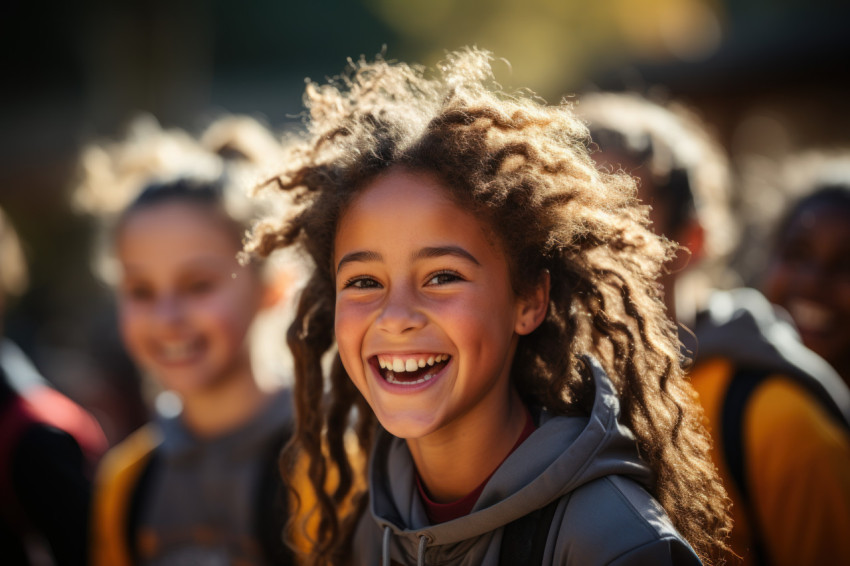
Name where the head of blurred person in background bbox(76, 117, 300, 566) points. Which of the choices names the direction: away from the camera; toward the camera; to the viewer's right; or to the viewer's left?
toward the camera

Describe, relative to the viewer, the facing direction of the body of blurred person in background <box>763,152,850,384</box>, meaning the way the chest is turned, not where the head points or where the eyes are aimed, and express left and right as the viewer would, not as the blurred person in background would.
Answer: facing the viewer and to the left of the viewer

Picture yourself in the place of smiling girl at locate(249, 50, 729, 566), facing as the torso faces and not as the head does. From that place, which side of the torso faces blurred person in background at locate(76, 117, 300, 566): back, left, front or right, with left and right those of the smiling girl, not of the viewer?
right

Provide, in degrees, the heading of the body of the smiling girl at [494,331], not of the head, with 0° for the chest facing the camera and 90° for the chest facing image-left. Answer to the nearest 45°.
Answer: approximately 45°

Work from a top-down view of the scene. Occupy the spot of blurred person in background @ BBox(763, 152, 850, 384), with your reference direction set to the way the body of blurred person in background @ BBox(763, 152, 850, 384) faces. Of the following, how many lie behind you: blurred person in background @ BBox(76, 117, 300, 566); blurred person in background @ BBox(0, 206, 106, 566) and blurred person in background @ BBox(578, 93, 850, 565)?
0

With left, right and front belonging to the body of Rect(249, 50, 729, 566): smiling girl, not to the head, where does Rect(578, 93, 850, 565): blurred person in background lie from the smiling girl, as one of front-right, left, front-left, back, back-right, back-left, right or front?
back

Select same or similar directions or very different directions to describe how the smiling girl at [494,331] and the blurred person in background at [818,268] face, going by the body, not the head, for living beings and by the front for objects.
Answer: same or similar directions

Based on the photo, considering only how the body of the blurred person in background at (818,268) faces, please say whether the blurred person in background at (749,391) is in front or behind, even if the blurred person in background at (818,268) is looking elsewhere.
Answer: in front

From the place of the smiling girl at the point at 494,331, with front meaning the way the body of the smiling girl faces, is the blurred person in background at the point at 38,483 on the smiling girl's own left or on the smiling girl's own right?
on the smiling girl's own right
